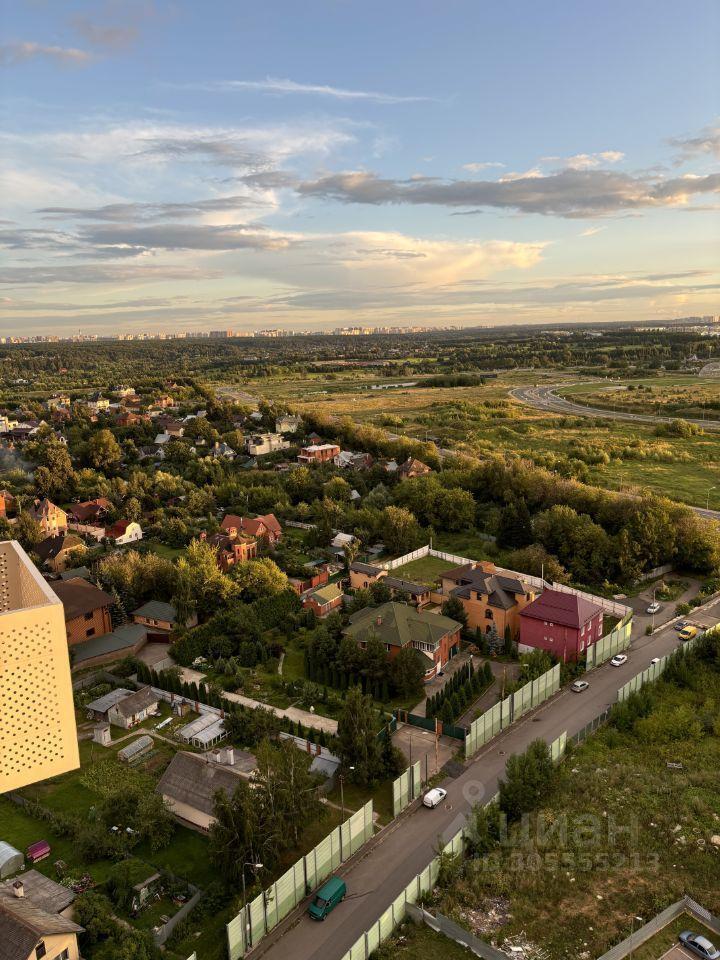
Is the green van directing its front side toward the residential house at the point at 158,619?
no

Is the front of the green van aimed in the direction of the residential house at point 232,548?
no

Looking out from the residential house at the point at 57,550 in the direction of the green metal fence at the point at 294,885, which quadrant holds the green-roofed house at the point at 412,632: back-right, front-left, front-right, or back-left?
front-left

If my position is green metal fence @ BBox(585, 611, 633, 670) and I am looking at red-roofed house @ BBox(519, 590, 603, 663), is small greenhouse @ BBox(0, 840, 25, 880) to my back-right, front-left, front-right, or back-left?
front-left

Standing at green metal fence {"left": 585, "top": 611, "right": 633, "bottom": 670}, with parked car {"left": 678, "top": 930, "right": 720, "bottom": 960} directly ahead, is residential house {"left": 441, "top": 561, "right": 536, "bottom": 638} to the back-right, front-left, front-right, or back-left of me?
back-right
